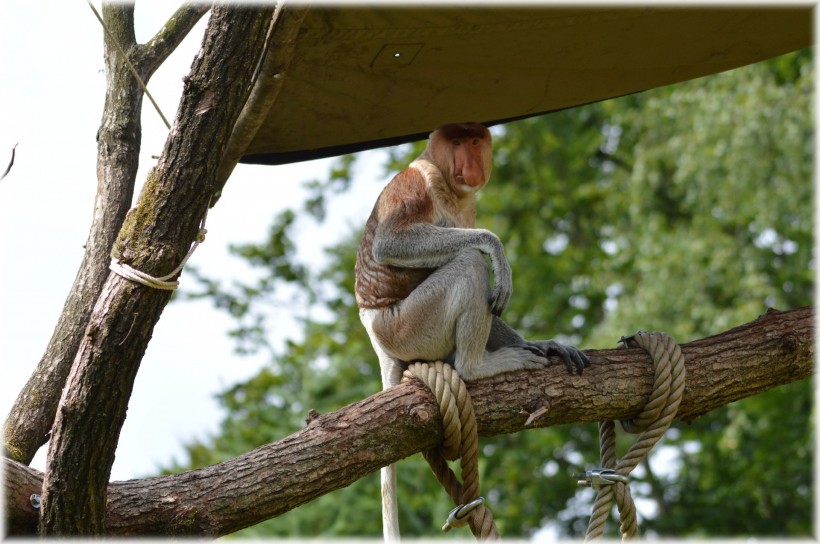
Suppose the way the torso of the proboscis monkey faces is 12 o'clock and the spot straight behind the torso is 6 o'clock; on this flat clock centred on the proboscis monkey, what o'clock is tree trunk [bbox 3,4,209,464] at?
The tree trunk is roughly at 5 o'clock from the proboscis monkey.

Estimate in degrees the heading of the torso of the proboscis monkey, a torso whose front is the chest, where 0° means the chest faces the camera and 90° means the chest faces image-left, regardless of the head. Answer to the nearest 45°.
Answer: approximately 270°

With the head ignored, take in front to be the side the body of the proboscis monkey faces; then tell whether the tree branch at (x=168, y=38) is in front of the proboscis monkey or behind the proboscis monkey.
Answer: behind

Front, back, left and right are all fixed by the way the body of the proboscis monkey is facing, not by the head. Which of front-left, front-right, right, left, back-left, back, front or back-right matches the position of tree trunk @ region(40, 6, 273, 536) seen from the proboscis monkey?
back-right
